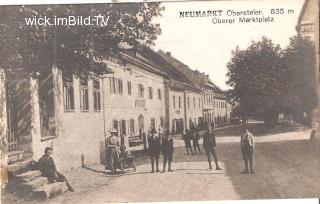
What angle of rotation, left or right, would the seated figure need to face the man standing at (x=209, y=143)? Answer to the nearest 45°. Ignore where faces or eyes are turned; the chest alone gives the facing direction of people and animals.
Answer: approximately 45° to its left

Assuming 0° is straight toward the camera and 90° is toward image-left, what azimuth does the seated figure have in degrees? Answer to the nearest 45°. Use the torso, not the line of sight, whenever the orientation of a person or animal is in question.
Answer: approximately 315°

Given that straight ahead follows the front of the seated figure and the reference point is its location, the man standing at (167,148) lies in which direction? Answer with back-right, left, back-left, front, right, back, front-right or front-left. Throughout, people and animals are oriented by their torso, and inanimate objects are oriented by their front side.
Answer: front-left

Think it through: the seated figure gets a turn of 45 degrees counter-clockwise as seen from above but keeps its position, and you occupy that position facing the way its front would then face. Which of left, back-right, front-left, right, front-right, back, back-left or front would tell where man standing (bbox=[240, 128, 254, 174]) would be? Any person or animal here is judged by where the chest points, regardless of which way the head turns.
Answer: front
